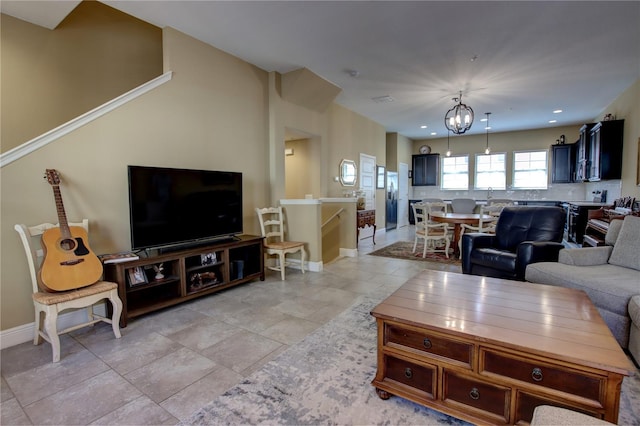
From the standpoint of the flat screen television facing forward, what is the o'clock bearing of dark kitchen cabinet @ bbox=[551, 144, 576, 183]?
The dark kitchen cabinet is roughly at 10 o'clock from the flat screen television.

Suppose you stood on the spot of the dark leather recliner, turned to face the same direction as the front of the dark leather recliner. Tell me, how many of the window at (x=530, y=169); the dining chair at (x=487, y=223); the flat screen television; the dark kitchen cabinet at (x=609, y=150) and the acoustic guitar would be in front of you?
2

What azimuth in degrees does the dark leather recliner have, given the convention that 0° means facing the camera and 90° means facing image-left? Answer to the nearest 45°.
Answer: approximately 45°

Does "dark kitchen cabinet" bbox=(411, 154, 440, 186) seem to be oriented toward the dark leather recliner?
yes

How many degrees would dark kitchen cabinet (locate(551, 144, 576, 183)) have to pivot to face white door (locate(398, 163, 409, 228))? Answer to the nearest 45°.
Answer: approximately 90° to its right

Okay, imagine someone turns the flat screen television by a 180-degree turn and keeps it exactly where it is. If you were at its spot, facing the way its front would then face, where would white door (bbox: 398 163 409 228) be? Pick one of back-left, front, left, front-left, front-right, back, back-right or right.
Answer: right

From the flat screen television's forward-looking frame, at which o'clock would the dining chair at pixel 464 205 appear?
The dining chair is roughly at 10 o'clock from the flat screen television.

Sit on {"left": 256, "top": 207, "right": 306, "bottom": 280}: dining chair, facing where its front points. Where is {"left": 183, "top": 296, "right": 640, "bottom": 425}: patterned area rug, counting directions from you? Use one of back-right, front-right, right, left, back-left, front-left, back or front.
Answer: front-right

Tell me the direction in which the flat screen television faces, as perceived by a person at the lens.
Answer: facing the viewer and to the right of the viewer

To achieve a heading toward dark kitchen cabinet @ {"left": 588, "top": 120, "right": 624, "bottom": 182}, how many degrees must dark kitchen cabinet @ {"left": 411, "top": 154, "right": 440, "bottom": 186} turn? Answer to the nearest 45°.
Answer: approximately 45° to its left

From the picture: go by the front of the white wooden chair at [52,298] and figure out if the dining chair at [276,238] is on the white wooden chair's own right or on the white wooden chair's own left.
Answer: on the white wooden chair's own left

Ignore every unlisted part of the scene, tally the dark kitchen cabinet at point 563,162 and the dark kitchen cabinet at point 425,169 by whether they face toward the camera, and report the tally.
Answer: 2

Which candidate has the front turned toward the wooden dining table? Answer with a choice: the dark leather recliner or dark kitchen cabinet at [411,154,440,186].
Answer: the dark kitchen cabinet

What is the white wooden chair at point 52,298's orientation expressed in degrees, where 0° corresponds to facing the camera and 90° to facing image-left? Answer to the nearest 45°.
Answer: approximately 315°

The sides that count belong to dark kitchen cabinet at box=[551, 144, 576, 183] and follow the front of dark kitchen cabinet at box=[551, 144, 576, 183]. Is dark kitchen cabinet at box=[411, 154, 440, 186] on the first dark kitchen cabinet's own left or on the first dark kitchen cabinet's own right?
on the first dark kitchen cabinet's own right

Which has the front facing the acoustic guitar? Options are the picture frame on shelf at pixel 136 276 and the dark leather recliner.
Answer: the dark leather recliner

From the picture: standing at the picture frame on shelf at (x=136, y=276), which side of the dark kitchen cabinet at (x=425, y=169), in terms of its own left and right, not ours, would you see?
front

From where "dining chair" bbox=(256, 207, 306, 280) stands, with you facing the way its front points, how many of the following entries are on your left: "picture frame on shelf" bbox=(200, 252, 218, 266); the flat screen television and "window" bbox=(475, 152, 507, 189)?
1

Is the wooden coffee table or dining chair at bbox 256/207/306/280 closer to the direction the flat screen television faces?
the wooden coffee table
